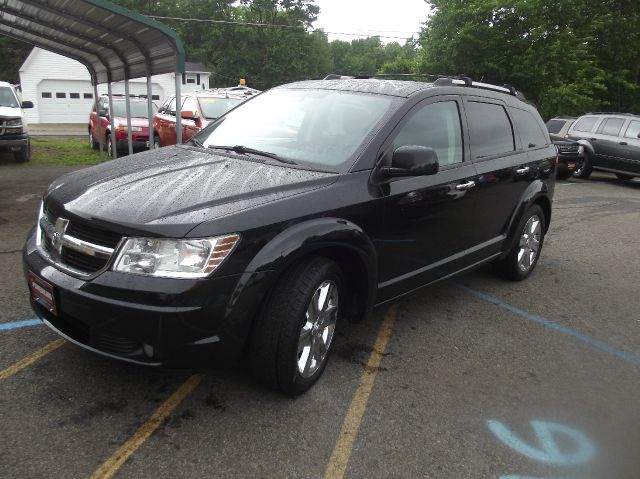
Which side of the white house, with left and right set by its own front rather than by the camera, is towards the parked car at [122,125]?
front

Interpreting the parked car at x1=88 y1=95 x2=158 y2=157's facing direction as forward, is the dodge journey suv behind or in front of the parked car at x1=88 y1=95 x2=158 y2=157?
in front

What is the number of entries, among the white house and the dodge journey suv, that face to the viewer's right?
0

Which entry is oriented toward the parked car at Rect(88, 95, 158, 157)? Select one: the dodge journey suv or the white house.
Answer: the white house

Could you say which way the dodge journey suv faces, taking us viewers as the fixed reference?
facing the viewer and to the left of the viewer

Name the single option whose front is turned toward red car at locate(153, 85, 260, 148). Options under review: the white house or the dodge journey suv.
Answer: the white house

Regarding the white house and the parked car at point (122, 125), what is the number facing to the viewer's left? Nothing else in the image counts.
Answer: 0

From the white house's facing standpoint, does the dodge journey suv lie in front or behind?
in front

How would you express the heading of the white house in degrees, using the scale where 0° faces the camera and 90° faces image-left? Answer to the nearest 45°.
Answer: approximately 0°

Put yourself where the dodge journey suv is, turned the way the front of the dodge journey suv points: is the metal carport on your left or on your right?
on your right

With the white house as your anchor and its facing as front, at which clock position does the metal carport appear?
The metal carport is roughly at 12 o'clock from the white house.

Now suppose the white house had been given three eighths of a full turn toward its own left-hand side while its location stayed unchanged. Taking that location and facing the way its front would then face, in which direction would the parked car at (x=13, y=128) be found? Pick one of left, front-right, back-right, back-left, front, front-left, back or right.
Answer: back-right

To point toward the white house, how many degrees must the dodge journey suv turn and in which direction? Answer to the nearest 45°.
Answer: approximately 90° to its right
